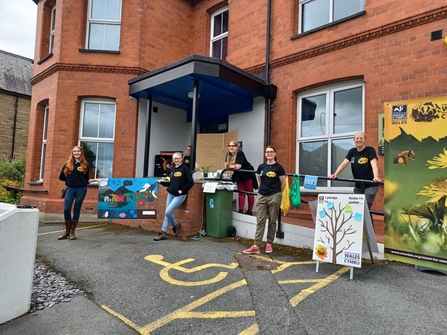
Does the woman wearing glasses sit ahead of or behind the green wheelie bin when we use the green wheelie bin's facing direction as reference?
ahead

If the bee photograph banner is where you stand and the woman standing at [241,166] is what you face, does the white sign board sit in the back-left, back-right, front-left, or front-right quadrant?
front-left

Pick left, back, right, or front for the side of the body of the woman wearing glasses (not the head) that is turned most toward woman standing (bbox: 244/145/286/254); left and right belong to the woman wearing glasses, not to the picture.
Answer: left

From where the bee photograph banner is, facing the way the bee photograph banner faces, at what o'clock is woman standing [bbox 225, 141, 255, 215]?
The woman standing is roughly at 4 o'clock from the bee photograph banner.

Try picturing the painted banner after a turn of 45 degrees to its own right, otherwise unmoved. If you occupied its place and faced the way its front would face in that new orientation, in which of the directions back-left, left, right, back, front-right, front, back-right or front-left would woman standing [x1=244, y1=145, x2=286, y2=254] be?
left

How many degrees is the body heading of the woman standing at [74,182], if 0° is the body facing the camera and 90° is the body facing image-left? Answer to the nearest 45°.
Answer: approximately 0°

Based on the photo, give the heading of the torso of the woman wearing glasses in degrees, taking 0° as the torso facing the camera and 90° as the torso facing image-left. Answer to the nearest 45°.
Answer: approximately 45°

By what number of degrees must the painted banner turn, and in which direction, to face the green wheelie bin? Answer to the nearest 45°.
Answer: approximately 45° to its left

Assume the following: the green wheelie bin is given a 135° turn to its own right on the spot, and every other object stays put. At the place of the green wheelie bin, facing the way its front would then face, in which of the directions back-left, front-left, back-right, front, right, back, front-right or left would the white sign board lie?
back-right

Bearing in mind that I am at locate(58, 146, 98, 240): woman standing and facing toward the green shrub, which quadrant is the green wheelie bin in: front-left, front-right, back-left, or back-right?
back-right

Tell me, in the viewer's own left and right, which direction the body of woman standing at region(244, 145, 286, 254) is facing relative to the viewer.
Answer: facing the viewer

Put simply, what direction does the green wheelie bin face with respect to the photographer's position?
facing the viewer and to the left of the viewer

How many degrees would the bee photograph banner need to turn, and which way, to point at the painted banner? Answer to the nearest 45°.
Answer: approximately 45° to its right

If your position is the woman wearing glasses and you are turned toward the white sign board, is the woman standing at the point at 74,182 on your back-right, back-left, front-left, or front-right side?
back-right
